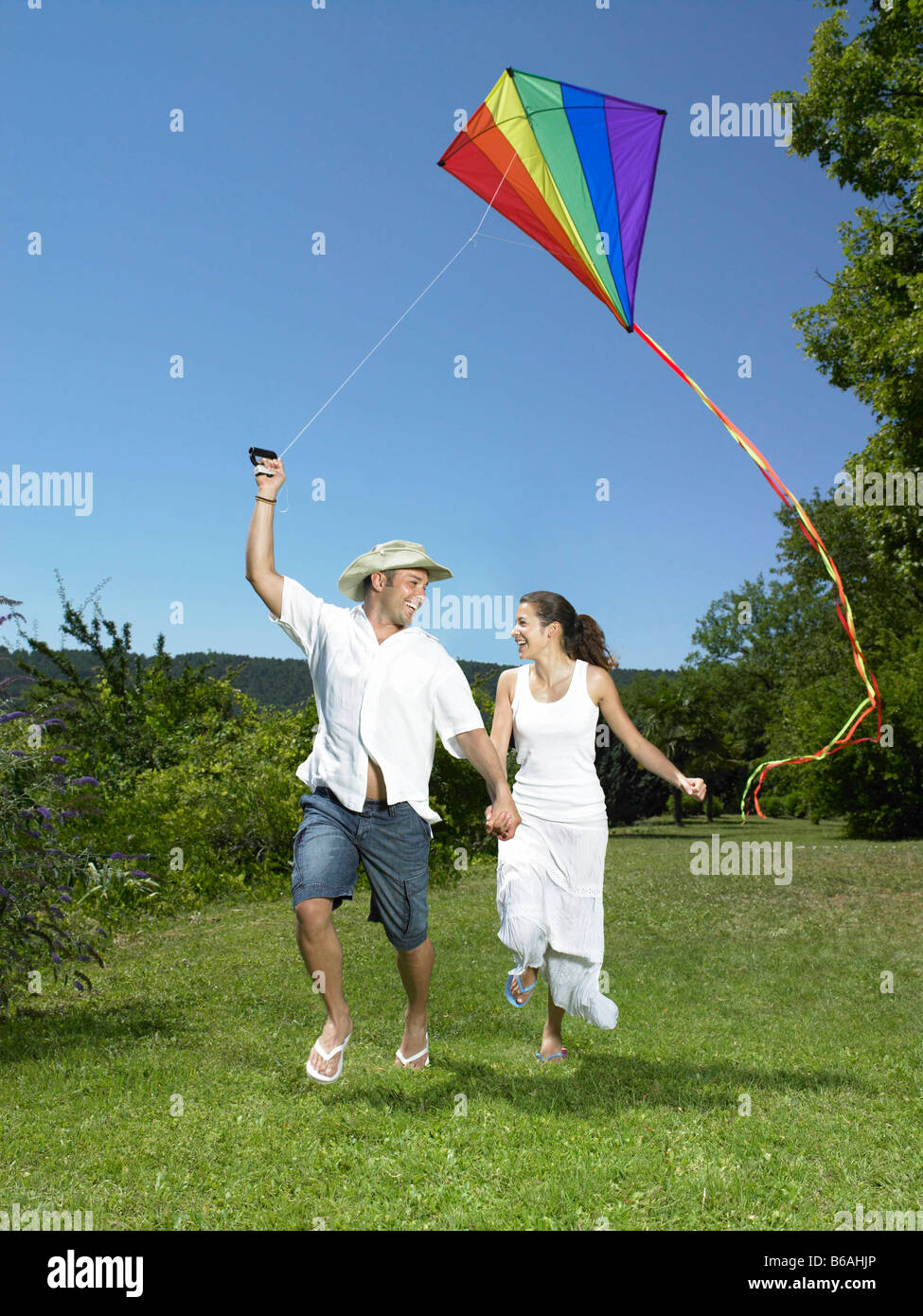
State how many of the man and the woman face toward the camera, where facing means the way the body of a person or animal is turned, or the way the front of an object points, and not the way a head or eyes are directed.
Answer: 2

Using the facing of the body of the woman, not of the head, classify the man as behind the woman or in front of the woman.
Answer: in front

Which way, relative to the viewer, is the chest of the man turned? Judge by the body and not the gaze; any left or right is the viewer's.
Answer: facing the viewer

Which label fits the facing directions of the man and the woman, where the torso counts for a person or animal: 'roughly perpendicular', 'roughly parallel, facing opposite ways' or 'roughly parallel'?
roughly parallel

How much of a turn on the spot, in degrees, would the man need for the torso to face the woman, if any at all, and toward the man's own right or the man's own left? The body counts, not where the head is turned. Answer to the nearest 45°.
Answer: approximately 135° to the man's own left

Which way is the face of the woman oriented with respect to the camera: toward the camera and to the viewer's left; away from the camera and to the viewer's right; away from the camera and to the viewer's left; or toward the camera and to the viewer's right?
toward the camera and to the viewer's left

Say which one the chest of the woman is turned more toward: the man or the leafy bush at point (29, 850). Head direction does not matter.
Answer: the man
